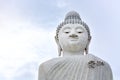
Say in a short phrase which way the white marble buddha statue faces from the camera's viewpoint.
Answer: facing the viewer
